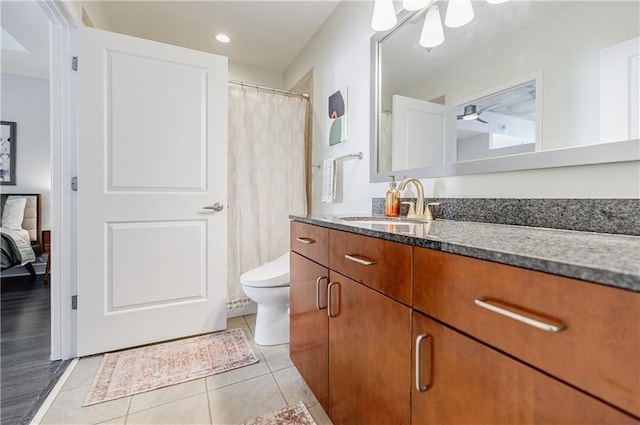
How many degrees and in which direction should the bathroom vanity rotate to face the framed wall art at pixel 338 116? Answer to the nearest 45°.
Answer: approximately 90° to its right

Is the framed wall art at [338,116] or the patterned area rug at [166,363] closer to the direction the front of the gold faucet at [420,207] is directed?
the patterned area rug

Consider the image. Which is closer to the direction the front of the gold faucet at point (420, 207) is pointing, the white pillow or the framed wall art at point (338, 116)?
the white pillow

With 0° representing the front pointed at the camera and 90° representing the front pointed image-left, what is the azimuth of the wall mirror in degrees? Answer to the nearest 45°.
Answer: approximately 45°

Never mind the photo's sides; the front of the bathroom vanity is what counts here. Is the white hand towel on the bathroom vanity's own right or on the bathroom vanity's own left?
on the bathroom vanity's own right
